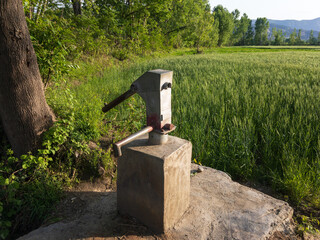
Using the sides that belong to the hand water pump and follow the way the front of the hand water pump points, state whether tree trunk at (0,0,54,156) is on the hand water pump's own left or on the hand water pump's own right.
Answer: on the hand water pump's own right

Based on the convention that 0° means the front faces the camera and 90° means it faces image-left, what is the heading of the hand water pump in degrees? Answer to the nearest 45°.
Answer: approximately 45°
